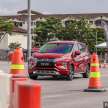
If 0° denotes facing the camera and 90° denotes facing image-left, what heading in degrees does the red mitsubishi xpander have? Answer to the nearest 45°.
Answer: approximately 45°
